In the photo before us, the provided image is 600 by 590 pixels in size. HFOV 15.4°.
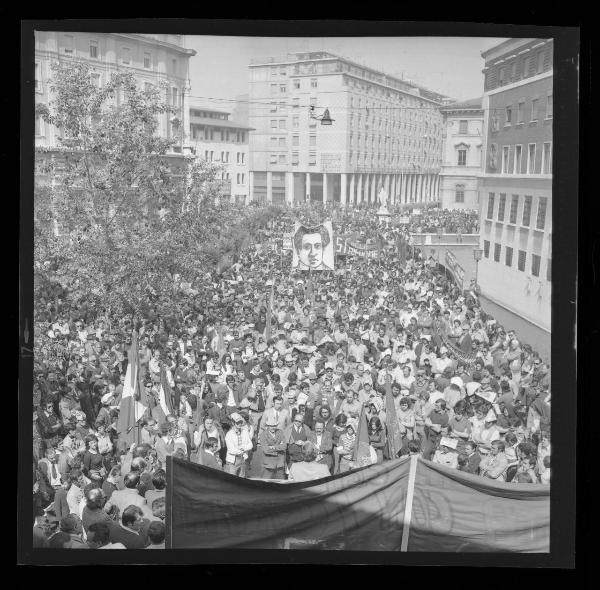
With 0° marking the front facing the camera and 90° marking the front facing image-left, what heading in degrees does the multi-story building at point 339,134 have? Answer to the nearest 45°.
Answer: approximately 315°

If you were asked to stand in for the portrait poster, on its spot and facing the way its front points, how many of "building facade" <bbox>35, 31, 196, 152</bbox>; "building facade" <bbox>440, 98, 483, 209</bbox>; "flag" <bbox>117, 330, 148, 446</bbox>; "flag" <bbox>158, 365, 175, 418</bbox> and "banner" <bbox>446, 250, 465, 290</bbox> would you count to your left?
2

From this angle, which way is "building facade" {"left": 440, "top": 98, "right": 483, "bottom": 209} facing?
toward the camera

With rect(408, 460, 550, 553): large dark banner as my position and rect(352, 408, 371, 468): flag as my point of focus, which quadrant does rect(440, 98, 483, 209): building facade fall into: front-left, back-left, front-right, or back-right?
front-right

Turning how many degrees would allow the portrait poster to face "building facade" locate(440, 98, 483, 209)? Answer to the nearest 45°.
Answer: approximately 180°

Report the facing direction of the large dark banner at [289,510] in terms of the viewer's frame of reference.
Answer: facing away from the viewer

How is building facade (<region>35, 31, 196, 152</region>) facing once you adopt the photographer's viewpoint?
facing the viewer and to the right of the viewer

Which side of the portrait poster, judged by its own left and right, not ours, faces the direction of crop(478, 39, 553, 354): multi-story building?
left
